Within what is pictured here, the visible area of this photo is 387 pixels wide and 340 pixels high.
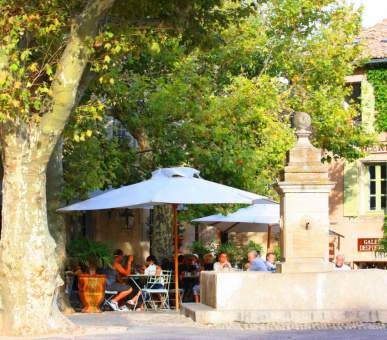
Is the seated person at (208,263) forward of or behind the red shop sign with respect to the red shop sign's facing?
forward

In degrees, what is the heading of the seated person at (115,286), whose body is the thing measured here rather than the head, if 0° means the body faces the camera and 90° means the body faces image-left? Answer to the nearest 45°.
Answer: approximately 270°

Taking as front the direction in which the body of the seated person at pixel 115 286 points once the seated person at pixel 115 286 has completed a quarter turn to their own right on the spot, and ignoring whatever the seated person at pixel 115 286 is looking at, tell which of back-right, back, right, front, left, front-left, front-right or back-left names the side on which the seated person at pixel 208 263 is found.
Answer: back-left

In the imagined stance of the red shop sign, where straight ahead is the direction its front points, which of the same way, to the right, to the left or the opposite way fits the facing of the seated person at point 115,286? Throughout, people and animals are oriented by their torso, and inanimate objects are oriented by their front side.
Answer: to the left

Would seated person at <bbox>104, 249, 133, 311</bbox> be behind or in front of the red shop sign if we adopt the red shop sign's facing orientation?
in front

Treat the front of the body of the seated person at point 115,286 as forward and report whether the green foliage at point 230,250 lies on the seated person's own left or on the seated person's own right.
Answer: on the seated person's own left

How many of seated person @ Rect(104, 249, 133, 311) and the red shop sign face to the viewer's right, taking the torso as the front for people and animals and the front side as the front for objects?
1

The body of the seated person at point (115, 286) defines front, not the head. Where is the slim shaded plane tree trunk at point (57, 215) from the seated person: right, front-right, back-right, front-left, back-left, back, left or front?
back-right

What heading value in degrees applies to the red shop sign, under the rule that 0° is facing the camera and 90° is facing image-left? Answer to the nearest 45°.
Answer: approximately 0°

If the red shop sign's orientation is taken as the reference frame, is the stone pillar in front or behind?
in front

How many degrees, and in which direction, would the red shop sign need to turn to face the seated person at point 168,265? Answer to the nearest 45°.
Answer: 0° — it already faces them
